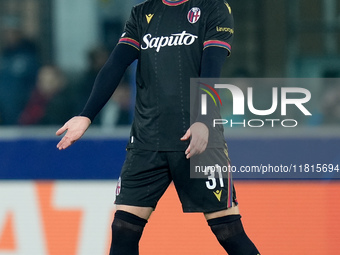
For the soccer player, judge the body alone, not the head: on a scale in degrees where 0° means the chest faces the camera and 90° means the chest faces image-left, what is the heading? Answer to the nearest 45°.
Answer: approximately 0°
